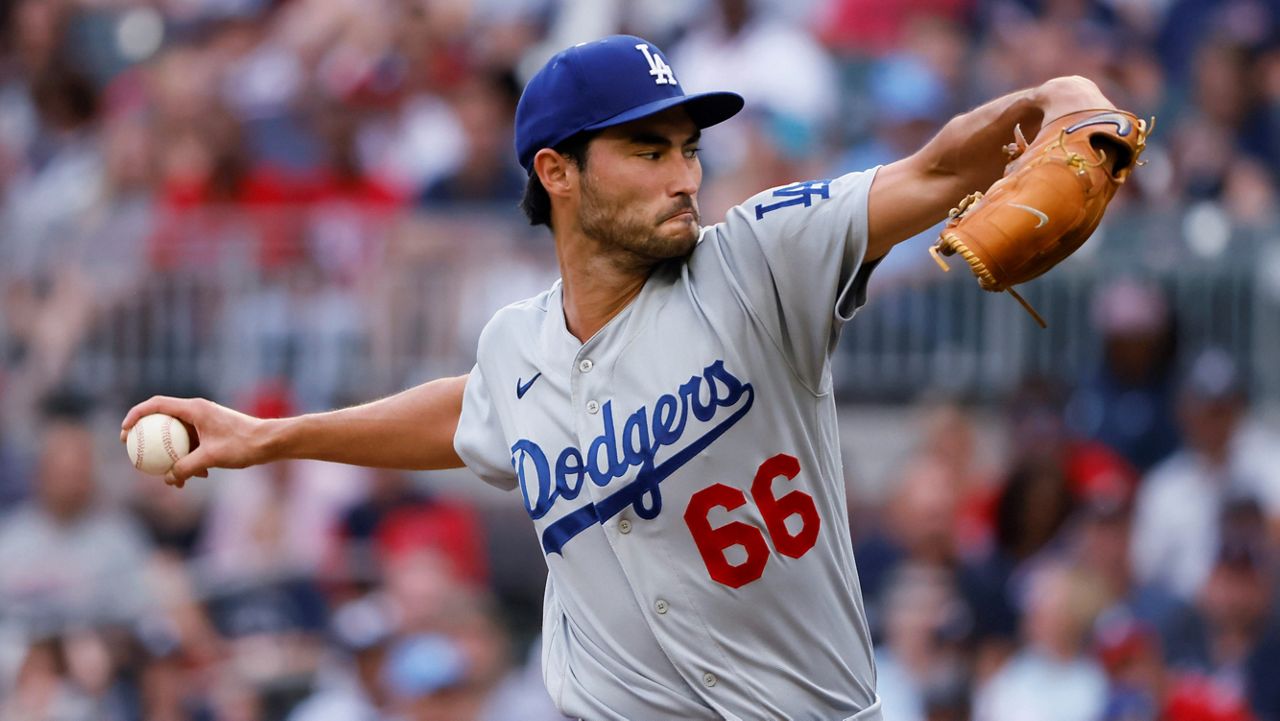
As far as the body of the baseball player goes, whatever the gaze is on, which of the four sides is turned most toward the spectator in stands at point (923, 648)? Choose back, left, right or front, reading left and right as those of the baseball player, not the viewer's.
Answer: back

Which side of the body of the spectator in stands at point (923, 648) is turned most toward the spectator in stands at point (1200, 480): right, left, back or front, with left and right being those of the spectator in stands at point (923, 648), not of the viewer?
left

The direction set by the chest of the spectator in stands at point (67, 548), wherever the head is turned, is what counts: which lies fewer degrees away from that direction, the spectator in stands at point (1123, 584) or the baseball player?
the baseball player

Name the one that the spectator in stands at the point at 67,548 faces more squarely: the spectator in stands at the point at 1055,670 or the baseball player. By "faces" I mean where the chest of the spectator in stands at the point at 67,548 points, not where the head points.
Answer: the baseball player

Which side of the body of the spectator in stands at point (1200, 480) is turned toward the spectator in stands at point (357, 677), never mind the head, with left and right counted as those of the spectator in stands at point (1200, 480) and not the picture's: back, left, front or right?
right

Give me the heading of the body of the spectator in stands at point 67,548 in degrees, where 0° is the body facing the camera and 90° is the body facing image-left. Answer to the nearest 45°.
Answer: approximately 0°

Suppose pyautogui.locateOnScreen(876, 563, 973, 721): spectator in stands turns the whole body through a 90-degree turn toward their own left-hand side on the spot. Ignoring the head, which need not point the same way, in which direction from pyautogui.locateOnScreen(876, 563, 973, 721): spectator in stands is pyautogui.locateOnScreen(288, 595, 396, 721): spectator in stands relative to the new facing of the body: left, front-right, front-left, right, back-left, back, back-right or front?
back

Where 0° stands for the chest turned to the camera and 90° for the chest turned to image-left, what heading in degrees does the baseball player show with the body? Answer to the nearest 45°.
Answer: approximately 0°
